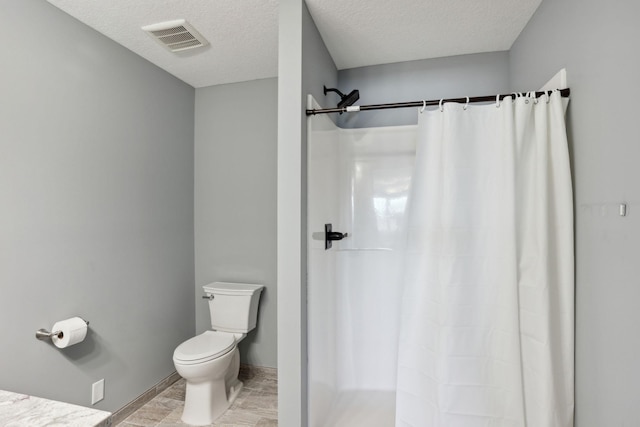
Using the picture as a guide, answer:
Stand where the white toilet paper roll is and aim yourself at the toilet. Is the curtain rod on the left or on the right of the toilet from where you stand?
right

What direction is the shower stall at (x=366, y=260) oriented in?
toward the camera

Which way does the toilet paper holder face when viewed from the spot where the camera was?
facing the viewer and to the right of the viewer

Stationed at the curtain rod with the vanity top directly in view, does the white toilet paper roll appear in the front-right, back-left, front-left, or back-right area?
front-right

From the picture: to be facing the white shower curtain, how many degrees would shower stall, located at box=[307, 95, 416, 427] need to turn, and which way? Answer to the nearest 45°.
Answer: approximately 45° to its left

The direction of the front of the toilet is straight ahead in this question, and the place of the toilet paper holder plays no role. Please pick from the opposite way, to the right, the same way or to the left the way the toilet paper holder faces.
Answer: to the left

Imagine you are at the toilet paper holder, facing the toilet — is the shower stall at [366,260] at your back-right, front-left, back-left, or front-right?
front-right

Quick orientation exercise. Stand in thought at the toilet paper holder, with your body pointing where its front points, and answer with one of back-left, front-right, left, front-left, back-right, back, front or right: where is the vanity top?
front-right

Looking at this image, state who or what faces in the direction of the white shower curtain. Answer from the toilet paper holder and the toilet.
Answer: the toilet paper holder

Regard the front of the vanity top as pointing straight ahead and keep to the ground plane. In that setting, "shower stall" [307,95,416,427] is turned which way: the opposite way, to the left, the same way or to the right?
to the right

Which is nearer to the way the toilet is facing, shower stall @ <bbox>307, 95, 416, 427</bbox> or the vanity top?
the vanity top

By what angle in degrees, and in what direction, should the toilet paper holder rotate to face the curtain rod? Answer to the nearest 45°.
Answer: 0° — it already faces it

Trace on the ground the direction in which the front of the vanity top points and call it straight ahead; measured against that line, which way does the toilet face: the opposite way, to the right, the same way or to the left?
to the right

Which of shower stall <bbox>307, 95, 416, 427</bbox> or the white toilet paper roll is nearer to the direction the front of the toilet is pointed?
the white toilet paper roll

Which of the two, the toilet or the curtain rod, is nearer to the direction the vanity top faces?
the curtain rod
